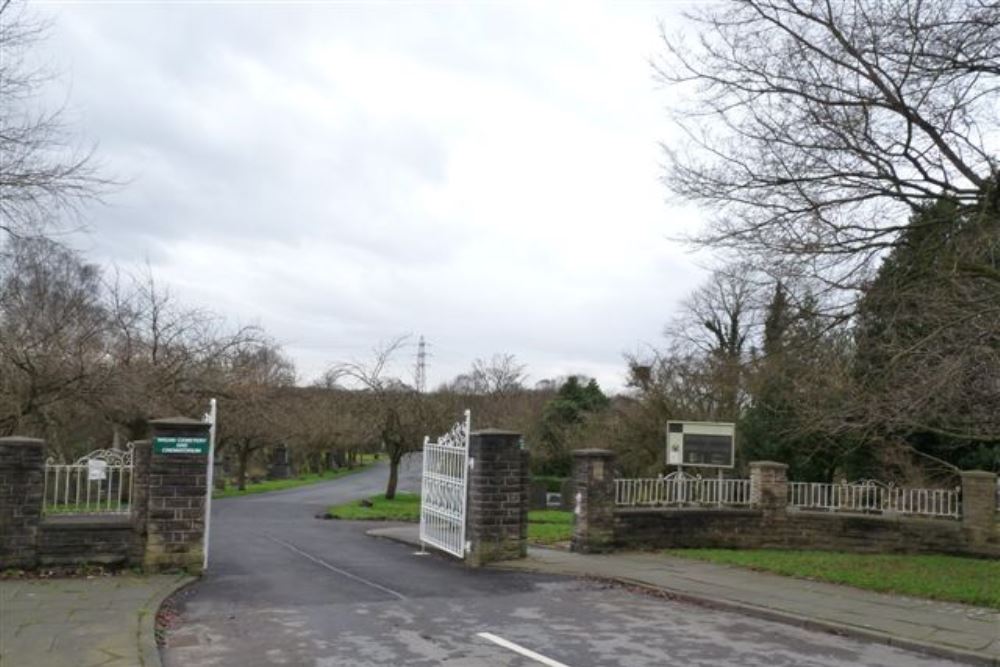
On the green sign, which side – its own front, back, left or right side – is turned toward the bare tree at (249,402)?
back

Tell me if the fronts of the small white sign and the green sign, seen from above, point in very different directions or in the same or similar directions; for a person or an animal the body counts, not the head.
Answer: same or similar directions

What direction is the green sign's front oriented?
toward the camera

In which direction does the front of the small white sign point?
toward the camera

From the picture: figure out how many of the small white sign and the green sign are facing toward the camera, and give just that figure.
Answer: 2

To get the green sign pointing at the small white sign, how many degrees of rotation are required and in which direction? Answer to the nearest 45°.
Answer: approximately 90° to its right

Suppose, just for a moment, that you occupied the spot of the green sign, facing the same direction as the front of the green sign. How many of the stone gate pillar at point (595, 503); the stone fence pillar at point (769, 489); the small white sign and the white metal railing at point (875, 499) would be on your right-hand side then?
1

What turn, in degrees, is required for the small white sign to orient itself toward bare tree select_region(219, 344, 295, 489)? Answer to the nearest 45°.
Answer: approximately 180°

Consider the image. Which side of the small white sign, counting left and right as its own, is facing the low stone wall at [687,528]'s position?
left

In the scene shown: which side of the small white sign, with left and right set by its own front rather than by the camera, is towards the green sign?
left

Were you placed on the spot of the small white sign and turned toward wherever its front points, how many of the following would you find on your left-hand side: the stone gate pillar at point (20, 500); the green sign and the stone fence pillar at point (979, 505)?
2

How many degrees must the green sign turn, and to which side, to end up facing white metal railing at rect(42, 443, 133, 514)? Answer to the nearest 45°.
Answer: approximately 135° to its right
